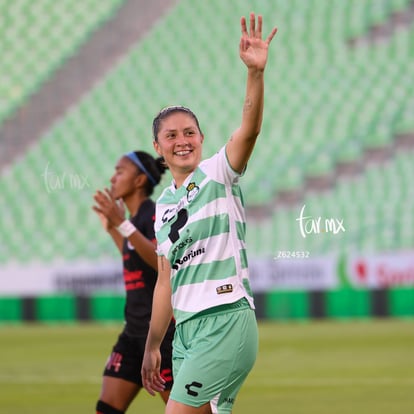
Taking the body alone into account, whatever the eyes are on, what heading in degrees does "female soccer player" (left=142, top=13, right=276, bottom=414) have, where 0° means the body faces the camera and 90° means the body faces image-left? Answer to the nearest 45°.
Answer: approximately 45°

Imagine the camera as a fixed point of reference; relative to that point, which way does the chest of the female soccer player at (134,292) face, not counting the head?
to the viewer's left

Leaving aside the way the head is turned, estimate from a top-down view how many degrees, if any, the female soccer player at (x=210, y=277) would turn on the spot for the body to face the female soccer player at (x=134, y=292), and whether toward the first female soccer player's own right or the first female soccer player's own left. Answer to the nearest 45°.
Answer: approximately 135° to the first female soccer player's own right

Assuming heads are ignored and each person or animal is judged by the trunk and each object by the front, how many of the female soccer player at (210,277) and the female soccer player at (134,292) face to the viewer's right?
0

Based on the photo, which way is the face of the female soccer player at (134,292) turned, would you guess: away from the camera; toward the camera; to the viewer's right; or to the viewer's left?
to the viewer's left

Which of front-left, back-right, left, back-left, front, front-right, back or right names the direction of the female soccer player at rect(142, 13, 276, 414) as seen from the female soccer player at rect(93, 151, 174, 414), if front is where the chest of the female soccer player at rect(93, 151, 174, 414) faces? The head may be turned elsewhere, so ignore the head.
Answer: left
